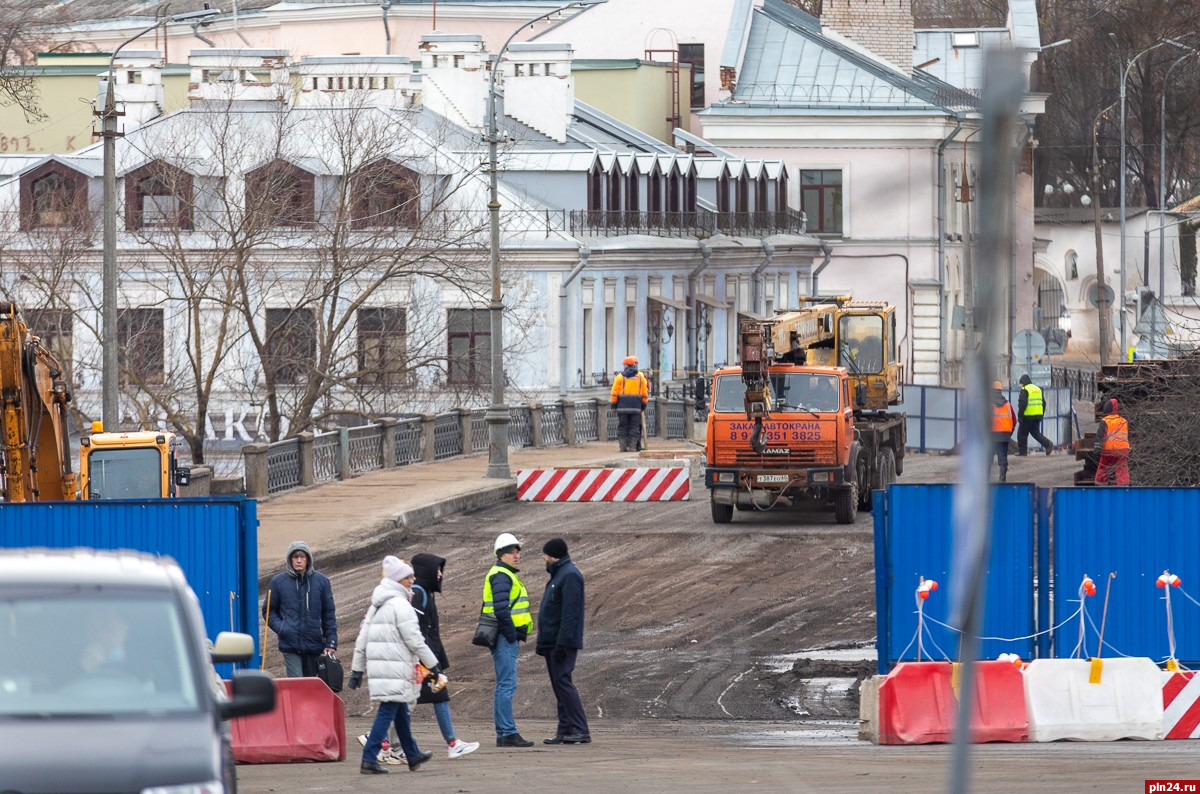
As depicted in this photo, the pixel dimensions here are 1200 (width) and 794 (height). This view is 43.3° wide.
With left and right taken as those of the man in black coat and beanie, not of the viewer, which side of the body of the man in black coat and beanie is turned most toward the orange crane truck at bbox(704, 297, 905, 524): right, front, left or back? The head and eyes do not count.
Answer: right

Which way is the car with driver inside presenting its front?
toward the camera

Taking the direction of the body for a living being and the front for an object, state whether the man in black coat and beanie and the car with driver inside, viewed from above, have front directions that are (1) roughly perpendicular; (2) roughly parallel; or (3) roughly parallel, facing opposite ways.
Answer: roughly perpendicular

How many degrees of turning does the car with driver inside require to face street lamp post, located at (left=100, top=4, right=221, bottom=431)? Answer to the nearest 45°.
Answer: approximately 180°

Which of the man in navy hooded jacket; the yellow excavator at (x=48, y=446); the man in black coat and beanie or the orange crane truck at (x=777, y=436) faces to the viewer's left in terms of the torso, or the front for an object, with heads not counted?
the man in black coat and beanie

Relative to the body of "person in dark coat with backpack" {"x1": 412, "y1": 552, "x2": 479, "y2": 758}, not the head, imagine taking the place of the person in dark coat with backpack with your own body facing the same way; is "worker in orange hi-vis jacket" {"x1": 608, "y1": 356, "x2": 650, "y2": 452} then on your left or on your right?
on your left

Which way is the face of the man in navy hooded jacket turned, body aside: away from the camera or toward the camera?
toward the camera

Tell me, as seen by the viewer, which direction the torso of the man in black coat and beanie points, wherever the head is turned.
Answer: to the viewer's left

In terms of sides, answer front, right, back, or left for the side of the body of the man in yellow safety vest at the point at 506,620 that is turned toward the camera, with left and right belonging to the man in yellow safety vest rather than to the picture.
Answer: right

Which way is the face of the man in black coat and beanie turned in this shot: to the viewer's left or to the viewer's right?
to the viewer's left

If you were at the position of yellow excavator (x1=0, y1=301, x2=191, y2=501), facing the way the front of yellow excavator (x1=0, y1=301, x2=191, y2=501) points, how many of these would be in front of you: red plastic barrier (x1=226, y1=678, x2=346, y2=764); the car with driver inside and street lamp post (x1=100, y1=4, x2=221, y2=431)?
2

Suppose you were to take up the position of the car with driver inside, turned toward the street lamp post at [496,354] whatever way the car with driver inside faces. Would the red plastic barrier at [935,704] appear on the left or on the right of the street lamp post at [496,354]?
right

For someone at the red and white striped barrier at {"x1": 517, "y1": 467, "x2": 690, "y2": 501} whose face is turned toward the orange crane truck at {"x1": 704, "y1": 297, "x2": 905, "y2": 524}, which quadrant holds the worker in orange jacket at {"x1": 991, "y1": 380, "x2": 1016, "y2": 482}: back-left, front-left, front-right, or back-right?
front-left

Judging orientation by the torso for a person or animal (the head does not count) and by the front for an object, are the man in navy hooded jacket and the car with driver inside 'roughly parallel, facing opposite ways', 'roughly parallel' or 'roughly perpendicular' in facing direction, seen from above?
roughly parallel
